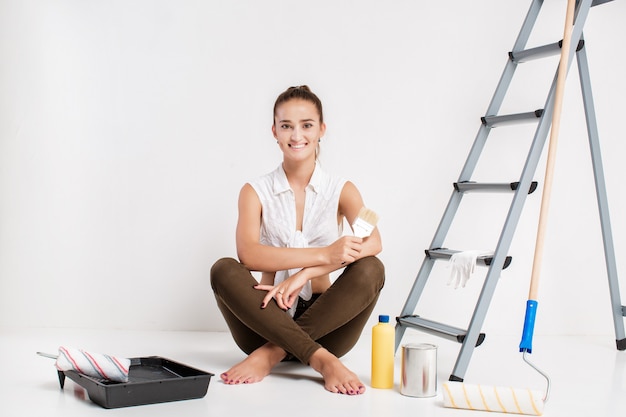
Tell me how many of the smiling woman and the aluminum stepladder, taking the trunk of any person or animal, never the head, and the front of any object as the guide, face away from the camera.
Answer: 0

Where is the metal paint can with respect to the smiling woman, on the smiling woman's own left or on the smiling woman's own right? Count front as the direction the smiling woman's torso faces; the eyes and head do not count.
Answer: on the smiling woman's own left

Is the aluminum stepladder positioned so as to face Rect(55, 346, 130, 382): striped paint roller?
yes

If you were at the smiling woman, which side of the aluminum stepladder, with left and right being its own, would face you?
front

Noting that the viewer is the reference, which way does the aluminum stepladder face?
facing the viewer and to the left of the viewer

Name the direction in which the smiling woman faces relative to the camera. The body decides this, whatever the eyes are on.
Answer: toward the camera

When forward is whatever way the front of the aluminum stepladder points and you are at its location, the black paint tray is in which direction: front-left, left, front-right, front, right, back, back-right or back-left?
front
